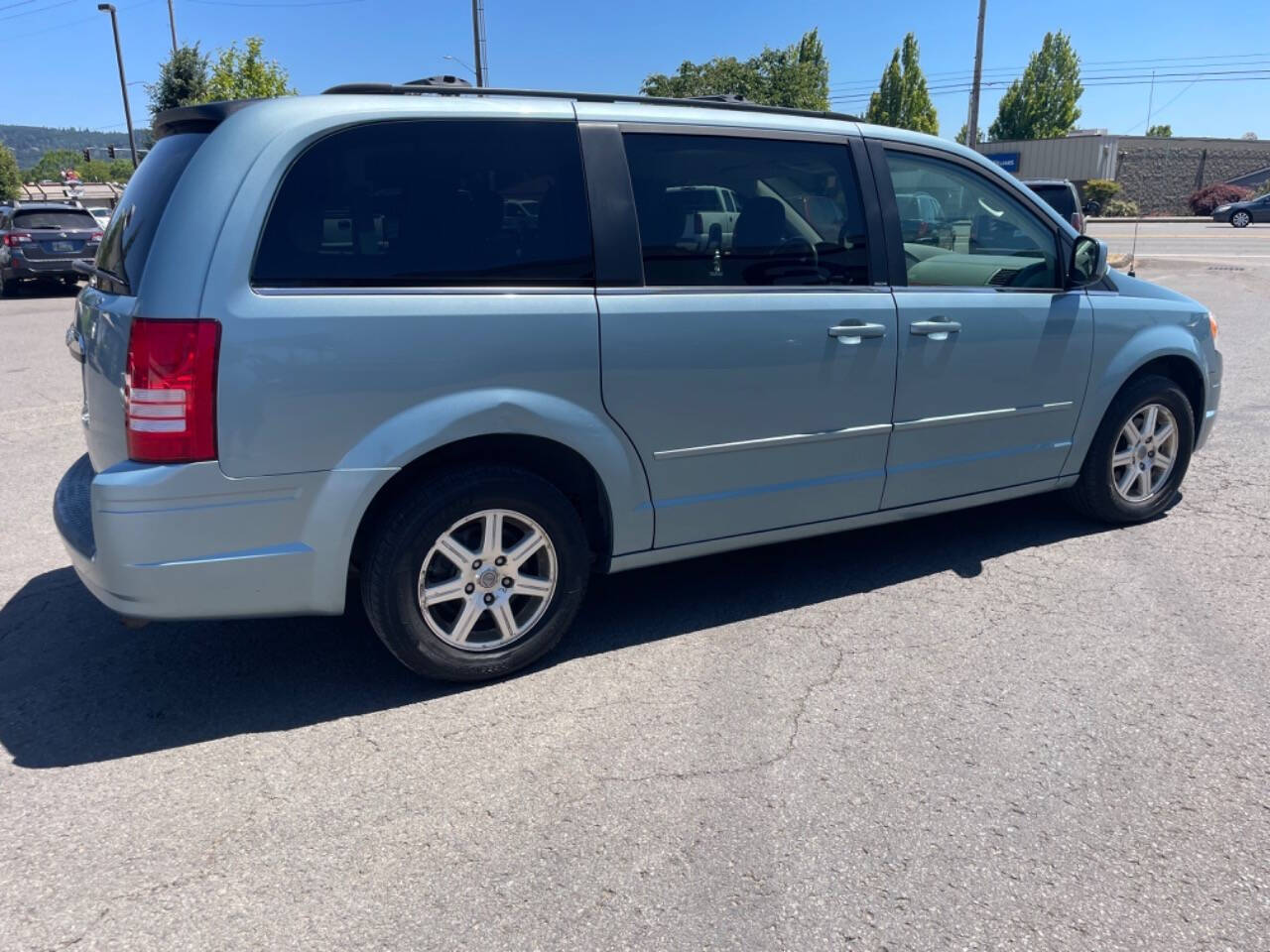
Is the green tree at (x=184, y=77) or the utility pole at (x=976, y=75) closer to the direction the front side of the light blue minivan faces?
the utility pole

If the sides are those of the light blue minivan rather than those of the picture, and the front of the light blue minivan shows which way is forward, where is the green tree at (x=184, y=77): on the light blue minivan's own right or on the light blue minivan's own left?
on the light blue minivan's own left

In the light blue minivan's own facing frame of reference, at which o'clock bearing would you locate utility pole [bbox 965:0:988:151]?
The utility pole is roughly at 11 o'clock from the light blue minivan.

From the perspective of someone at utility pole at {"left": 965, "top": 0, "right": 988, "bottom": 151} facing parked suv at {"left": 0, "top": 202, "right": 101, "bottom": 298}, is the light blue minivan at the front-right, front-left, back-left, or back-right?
front-left

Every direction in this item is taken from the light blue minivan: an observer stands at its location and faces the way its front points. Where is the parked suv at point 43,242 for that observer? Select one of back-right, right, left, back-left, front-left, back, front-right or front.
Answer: left

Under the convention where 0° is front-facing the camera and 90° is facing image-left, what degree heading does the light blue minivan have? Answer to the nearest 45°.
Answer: approximately 225°

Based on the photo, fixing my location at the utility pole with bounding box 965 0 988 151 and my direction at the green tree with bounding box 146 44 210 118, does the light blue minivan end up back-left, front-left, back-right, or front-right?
front-left

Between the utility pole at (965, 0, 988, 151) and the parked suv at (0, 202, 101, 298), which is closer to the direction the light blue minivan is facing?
the utility pole
